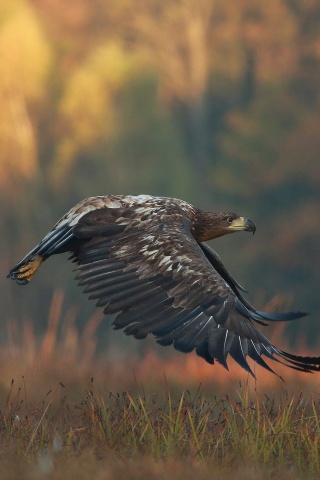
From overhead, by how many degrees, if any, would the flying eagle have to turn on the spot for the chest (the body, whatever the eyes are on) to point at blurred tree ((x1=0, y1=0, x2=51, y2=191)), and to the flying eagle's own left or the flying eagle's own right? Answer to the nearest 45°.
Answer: approximately 90° to the flying eagle's own left

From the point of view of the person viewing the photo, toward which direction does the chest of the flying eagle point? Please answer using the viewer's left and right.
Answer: facing to the right of the viewer
